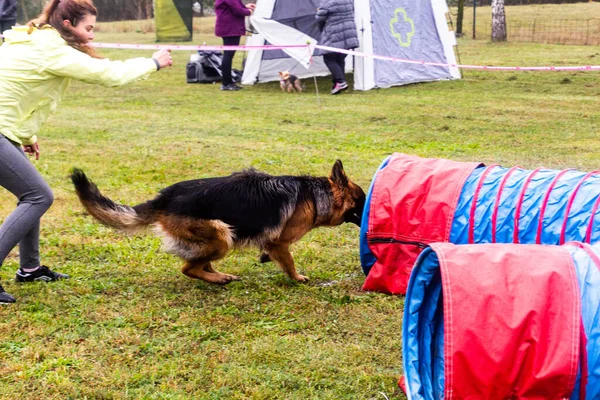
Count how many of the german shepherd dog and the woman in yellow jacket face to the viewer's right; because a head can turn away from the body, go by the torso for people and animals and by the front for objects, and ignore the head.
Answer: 2

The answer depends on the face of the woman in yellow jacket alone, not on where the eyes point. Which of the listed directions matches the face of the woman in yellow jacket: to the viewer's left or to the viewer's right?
to the viewer's right

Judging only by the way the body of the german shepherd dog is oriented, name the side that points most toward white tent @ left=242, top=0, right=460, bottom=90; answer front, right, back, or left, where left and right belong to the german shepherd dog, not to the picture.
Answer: left

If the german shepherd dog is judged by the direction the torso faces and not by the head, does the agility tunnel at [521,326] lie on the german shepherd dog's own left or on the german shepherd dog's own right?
on the german shepherd dog's own right

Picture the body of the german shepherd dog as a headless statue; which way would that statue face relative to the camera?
to the viewer's right

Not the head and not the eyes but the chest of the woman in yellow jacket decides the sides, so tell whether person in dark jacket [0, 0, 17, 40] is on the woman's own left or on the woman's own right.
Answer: on the woman's own left

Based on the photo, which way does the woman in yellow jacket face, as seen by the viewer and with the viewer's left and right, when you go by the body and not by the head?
facing to the right of the viewer
